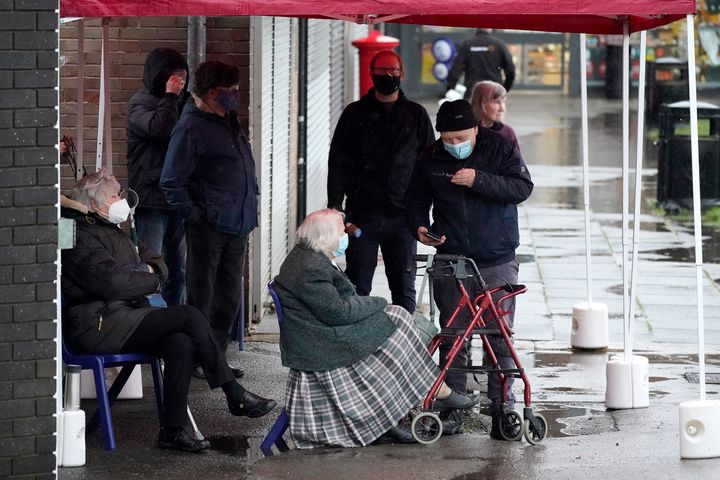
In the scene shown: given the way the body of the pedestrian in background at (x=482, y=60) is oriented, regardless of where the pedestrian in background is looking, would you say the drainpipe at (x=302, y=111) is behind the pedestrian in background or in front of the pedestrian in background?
behind

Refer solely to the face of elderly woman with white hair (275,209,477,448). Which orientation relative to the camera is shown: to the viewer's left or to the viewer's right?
to the viewer's right

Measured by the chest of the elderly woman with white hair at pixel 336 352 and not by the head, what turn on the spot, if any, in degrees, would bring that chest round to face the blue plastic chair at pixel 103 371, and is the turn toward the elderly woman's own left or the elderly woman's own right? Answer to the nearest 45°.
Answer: approximately 180°

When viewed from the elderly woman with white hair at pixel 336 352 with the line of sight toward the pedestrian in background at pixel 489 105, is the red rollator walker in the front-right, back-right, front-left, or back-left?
front-right

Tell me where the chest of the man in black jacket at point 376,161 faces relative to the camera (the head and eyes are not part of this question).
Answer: toward the camera

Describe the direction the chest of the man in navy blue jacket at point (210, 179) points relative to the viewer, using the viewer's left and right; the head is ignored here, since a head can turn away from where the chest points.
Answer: facing the viewer and to the right of the viewer

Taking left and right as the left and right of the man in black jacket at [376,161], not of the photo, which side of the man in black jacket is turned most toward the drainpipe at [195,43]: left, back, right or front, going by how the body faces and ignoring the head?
right

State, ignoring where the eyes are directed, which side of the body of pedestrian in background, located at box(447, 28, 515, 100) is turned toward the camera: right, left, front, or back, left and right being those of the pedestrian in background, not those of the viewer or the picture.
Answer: back

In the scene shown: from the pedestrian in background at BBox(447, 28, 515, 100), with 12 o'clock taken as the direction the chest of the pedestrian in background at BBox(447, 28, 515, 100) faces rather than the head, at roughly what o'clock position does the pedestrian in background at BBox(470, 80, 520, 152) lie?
the pedestrian in background at BBox(470, 80, 520, 152) is roughly at 6 o'clock from the pedestrian in background at BBox(447, 28, 515, 100).
